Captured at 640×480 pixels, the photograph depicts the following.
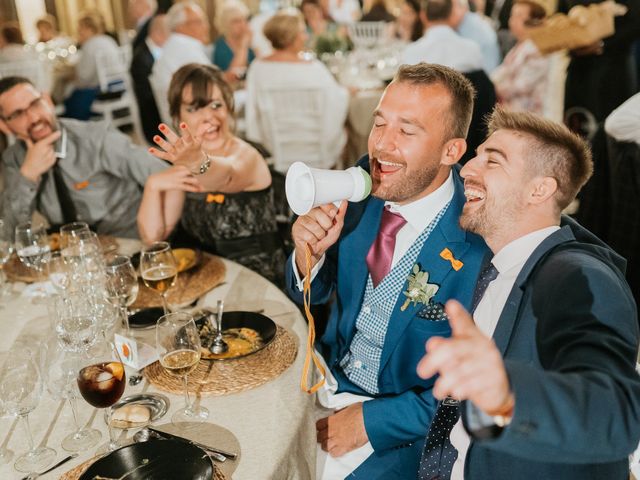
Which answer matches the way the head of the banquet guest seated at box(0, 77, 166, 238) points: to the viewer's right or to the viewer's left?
to the viewer's right

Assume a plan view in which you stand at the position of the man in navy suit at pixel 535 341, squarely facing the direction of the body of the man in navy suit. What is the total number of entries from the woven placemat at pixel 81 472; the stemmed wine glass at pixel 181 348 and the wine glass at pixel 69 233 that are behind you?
0

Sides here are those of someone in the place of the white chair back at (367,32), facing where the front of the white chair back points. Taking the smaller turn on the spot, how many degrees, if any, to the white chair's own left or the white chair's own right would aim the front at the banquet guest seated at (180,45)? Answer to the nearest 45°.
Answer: approximately 135° to the white chair's own left

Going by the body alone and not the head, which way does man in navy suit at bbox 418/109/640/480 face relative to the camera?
to the viewer's left

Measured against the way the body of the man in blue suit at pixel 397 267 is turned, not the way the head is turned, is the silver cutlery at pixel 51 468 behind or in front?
in front

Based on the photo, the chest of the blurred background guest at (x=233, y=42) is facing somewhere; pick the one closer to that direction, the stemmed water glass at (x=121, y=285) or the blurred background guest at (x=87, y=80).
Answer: the stemmed water glass

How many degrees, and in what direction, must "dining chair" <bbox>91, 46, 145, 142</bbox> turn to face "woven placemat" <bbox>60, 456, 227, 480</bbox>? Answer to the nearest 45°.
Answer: approximately 135° to its left

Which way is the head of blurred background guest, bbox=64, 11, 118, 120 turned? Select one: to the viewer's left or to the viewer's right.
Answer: to the viewer's left

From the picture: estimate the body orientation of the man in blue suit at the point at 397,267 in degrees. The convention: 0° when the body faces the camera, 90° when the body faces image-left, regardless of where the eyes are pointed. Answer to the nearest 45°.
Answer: approximately 45°

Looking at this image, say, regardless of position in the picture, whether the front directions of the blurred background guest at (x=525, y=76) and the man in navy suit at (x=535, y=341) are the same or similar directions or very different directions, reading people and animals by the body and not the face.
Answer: same or similar directions

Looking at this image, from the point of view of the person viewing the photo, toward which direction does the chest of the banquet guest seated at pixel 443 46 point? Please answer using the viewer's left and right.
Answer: facing away from the viewer

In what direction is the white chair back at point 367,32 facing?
away from the camera

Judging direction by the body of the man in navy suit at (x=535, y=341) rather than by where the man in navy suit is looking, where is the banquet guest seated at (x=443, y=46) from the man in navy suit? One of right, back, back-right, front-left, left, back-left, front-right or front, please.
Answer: right

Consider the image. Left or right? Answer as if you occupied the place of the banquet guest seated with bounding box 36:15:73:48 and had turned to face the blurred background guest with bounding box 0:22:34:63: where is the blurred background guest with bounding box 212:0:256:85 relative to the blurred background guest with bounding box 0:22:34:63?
left

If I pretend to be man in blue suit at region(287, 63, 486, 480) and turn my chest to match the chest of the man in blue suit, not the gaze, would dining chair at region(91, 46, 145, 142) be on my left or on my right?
on my right

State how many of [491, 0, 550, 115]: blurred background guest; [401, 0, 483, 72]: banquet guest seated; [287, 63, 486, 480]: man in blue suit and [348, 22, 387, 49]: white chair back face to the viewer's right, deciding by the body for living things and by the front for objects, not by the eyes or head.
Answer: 0

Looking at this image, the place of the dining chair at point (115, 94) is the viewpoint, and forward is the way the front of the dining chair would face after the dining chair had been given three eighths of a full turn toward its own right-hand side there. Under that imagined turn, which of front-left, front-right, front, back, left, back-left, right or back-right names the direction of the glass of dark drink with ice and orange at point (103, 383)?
right
